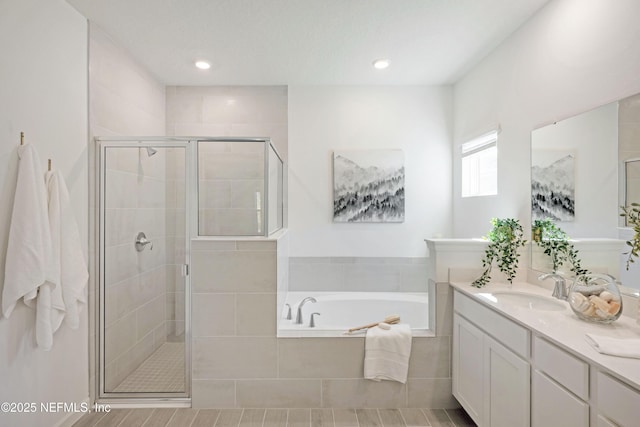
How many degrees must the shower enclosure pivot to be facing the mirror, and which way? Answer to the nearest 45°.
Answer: approximately 45° to its left

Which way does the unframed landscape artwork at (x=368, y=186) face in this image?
toward the camera

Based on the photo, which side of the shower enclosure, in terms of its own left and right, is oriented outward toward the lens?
front

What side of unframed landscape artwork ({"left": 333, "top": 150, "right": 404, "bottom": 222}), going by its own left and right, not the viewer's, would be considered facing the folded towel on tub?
front

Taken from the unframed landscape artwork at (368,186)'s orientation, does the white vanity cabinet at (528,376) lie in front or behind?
in front

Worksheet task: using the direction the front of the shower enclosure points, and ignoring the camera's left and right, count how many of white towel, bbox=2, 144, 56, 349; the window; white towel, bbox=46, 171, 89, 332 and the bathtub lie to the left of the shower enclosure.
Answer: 2

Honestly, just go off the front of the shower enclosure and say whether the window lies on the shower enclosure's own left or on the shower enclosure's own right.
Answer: on the shower enclosure's own left

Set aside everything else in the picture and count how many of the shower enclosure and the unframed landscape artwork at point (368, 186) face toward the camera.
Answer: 2

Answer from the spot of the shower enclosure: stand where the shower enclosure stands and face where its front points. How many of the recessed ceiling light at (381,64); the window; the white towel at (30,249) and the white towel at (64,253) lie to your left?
2

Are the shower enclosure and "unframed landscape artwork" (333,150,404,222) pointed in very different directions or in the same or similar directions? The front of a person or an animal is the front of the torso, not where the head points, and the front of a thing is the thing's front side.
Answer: same or similar directions

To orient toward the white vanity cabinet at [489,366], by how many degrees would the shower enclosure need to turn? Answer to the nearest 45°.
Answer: approximately 45° to its left

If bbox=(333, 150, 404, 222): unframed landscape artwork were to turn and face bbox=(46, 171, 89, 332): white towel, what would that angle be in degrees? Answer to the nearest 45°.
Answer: approximately 45° to its right

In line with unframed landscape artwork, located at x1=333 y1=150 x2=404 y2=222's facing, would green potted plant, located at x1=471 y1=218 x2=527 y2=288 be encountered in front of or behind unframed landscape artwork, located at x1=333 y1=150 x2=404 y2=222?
in front
